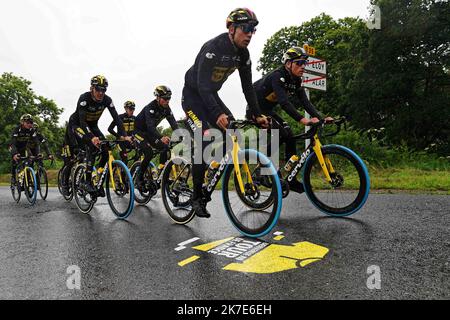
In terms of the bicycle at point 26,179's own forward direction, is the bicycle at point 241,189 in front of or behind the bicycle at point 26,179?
in front

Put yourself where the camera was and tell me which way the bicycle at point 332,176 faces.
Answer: facing the viewer and to the right of the viewer

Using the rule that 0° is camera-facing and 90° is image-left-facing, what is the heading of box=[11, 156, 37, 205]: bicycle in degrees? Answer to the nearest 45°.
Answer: approximately 315°

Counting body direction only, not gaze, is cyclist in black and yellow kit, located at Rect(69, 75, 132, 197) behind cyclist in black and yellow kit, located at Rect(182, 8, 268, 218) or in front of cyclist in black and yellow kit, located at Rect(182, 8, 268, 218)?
behind

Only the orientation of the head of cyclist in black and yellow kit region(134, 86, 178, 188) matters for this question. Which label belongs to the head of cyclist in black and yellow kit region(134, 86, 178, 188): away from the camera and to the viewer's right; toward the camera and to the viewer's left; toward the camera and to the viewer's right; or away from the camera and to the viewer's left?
toward the camera and to the viewer's right

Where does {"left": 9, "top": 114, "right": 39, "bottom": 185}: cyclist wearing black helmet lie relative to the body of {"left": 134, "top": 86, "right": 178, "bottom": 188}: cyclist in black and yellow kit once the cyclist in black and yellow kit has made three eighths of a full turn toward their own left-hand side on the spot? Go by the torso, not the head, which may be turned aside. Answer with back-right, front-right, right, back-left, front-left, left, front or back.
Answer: front-left

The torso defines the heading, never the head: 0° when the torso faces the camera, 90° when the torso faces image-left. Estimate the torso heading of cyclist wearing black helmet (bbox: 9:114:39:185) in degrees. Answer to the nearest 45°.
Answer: approximately 315°

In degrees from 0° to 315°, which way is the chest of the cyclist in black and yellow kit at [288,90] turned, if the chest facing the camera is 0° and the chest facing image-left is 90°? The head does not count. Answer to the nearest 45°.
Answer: approximately 315°

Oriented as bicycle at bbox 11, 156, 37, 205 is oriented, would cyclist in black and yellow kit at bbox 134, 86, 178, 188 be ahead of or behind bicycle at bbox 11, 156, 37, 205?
ahead

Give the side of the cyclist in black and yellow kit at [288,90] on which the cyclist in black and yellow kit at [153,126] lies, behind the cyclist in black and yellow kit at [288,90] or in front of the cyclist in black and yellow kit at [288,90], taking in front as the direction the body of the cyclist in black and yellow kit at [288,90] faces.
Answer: behind

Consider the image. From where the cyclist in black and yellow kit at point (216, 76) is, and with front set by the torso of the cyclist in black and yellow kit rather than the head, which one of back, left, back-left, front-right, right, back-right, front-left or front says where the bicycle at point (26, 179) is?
back
